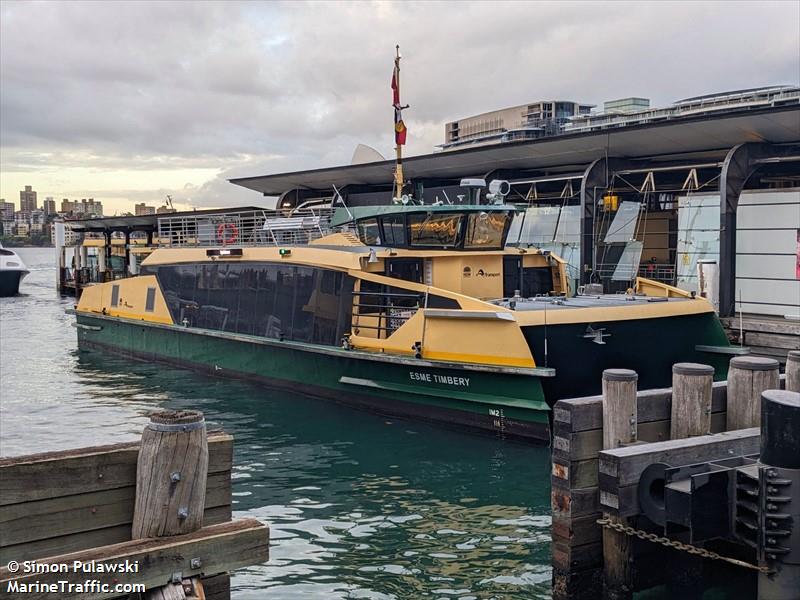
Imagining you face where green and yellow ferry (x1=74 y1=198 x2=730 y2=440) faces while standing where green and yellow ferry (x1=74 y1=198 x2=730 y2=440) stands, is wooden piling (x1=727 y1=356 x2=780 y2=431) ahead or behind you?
ahead

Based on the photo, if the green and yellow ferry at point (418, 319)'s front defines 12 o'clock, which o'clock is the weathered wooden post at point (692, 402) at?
The weathered wooden post is roughly at 1 o'clock from the green and yellow ferry.

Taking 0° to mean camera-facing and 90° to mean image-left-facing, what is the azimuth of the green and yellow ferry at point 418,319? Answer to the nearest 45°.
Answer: approximately 315°

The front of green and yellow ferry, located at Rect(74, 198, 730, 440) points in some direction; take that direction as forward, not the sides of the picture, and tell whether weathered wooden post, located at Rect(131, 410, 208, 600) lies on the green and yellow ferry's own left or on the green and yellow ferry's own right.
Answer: on the green and yellow ferry's own right

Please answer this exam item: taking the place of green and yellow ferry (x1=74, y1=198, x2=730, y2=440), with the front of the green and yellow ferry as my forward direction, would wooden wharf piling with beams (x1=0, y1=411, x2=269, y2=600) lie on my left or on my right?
on my right

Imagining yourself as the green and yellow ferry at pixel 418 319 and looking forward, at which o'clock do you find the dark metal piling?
The dark metal piling is roughly at 1 o'clock from the green and yellow ferry.

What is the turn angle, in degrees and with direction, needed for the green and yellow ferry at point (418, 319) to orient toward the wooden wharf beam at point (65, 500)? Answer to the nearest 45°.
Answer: approximately 45° to its right

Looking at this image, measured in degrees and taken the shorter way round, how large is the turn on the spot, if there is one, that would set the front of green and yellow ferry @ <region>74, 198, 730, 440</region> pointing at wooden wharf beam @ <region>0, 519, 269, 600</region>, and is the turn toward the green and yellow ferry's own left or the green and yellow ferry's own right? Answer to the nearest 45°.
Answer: approximately 45° to the green and yellow ferry's own right
